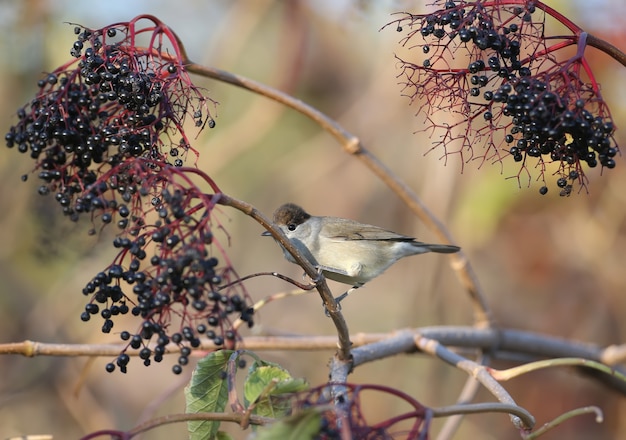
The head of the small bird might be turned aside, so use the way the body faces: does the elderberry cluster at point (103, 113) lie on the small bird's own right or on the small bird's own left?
on the small bird's own left

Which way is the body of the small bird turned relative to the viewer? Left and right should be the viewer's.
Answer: facing to the left of the viewer
